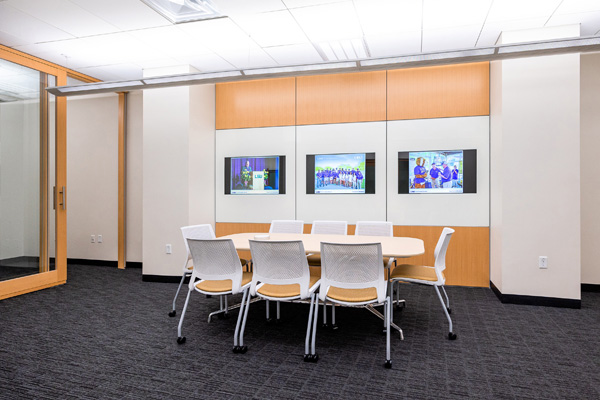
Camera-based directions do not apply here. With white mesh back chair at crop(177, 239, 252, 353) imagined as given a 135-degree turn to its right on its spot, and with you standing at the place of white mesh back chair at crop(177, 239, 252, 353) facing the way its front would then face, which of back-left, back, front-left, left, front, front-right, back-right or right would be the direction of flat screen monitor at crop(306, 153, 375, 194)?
back-left

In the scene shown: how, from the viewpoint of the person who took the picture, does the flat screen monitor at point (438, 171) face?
facing the viewer

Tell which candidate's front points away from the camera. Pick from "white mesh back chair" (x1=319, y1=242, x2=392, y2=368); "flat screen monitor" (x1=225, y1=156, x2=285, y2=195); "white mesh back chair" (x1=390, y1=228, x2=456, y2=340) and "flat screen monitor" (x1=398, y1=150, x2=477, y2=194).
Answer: "white mesh back chair" (x1=319, y1=242, x2=392, y2=368)

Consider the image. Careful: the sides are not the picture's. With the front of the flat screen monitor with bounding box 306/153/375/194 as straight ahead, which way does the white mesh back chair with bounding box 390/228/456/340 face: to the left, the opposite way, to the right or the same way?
to the right

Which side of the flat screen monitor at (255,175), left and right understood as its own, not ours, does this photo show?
front

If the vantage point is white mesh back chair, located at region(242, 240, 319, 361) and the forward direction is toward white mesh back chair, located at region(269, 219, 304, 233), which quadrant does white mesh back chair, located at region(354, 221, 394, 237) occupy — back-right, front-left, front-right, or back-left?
front-right

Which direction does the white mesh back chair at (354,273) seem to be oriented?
away from the camera

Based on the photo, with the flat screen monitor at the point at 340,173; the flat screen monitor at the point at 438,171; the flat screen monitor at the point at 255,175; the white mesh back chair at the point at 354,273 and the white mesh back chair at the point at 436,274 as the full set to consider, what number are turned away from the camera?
1

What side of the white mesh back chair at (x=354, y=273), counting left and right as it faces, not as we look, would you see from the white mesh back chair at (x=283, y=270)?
left

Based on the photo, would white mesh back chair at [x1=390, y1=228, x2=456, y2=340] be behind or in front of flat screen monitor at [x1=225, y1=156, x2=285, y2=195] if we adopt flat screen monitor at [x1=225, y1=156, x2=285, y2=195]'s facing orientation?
in front

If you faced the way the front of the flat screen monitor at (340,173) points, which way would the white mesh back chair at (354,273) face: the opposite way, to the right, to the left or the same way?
the opposite way

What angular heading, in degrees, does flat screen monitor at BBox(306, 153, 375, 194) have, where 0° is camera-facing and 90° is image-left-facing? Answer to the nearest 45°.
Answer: approximately 0°

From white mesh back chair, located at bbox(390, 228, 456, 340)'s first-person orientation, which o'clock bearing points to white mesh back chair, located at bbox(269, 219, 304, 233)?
white mesh back chair, located at bbox(269, 219, 304, 233) is roughly at 1 o'clock from white mesh back chair, located at bbox(390, 228, 456, 340).

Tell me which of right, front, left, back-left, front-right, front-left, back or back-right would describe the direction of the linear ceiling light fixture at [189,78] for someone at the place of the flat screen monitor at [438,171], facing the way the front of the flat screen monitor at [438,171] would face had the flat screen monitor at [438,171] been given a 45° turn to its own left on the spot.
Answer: right

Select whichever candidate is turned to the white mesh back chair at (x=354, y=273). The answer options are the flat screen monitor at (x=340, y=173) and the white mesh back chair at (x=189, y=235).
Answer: the flat screen monitor

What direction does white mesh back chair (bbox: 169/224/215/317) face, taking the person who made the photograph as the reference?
facing away from the viewer and to the right of the viewer

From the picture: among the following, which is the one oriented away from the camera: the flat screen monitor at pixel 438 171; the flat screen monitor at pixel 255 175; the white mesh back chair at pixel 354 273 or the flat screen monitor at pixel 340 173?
the white mesh back chair

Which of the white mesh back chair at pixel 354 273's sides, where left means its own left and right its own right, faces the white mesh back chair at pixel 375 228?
front

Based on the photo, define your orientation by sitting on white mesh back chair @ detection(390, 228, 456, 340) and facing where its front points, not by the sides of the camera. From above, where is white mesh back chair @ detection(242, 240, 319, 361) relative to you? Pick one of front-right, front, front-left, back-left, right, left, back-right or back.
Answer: front-left

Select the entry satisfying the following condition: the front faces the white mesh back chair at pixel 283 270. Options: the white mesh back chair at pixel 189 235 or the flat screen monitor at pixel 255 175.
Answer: the flat screen monitor
